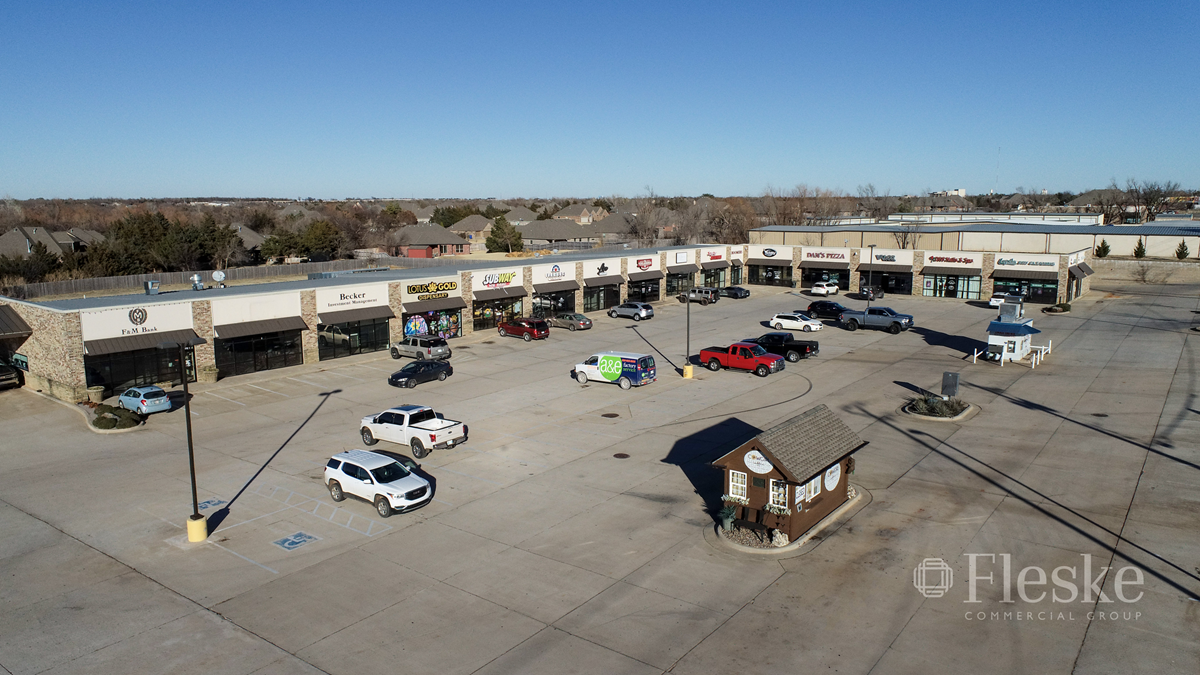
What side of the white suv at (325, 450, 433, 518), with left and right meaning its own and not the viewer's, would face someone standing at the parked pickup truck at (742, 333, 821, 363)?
left

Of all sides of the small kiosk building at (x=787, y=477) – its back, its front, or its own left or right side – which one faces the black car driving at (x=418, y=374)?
right

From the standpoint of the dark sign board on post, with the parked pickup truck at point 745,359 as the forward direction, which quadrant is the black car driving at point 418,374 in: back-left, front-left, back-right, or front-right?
front-left

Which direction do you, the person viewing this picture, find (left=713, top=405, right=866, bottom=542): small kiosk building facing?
facing the viewer and to the left of the viewer

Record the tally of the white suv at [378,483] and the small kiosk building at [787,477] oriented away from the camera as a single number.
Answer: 0

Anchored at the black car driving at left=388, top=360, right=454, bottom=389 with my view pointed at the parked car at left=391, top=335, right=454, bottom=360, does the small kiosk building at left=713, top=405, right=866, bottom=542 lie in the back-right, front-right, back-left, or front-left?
back-right

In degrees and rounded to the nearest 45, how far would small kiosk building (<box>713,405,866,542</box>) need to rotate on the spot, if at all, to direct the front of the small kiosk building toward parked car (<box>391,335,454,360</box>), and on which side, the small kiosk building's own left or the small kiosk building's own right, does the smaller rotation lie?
approximately 90° to the small kiosk building's own right

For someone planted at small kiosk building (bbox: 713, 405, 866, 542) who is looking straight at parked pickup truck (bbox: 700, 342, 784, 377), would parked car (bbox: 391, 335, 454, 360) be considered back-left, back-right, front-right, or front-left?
front-left

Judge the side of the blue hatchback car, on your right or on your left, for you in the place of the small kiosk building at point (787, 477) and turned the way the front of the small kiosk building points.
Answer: on your right

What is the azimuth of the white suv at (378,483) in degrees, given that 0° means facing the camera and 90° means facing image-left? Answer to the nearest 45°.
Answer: approximately 315°

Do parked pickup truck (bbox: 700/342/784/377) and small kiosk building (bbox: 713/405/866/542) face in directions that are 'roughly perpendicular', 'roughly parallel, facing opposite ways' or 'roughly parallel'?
roughly perpendicular

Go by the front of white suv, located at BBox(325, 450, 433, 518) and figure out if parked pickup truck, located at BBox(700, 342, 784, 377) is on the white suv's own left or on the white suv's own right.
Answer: on the white suv's own left

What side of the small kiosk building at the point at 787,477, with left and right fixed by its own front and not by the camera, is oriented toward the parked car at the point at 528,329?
right

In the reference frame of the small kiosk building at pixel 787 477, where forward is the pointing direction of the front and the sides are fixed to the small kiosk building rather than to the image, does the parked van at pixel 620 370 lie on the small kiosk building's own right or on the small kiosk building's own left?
on the small kiosk building's own right

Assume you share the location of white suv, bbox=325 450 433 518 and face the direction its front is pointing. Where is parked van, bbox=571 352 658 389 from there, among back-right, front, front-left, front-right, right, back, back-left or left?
left
